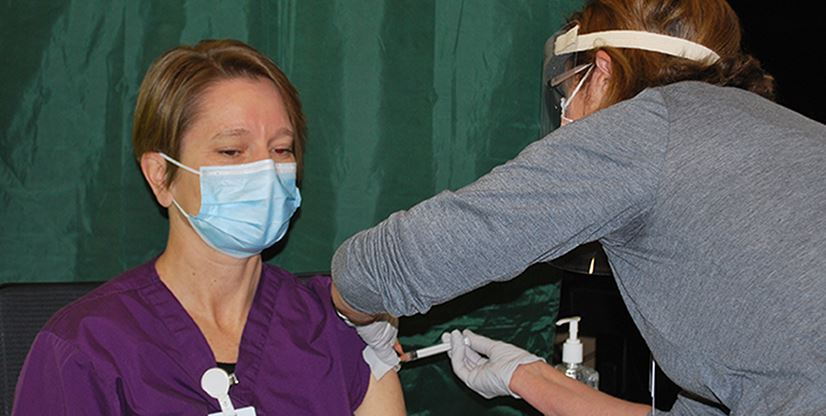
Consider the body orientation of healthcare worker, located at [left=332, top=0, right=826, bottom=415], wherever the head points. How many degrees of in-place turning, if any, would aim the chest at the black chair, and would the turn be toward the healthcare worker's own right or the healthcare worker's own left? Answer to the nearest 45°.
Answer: approximately 45° to the healthcare worker's own left

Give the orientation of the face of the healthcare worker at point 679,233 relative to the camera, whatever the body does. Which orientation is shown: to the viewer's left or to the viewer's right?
to the viewer's left

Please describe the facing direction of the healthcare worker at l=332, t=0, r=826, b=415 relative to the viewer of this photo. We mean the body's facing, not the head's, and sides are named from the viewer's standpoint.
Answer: facing away from the viewer and to the left of the viewer

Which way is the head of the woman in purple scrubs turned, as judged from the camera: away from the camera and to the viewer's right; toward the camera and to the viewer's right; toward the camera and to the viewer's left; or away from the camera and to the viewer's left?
toward the camera and to the viewer's right

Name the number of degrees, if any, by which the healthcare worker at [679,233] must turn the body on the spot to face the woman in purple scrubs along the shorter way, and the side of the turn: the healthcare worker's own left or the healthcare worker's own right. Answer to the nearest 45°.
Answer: approximately 45° to the healthcare worker's own left
